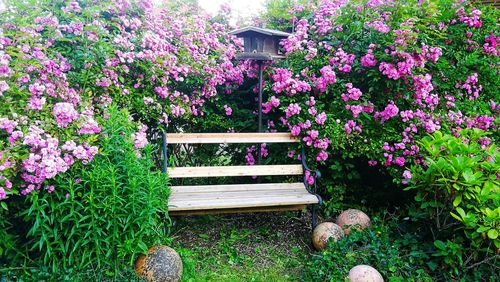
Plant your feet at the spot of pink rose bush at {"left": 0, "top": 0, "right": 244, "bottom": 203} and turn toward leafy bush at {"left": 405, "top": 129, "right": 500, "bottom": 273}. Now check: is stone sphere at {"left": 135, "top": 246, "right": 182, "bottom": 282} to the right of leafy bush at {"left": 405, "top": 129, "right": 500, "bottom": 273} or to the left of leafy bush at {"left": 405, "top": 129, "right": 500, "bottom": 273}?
right

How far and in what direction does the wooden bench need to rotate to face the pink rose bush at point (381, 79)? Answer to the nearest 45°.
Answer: approximately 135° to its left

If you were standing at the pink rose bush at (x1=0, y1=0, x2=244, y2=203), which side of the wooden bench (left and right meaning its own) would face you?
right

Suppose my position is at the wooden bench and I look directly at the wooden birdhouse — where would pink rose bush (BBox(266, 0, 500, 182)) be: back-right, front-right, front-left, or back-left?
front-right

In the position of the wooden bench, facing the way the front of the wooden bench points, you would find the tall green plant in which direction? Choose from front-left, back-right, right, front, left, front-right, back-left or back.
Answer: front-right

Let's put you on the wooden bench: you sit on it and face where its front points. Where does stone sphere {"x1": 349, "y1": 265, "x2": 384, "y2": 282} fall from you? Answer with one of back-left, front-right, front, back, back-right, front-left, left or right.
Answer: front-left

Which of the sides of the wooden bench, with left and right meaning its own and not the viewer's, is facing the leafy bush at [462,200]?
left

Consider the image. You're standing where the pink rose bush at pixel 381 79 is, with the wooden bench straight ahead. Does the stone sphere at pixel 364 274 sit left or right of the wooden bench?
left

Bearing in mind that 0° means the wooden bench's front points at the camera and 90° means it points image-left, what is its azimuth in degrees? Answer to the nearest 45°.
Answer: approximately 0°

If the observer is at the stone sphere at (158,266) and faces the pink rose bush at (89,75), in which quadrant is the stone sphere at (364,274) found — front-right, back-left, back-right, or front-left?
back-right

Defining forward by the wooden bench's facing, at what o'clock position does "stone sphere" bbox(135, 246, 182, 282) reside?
The stone sphere is roughly at 1 o'clock from the wooden bench.

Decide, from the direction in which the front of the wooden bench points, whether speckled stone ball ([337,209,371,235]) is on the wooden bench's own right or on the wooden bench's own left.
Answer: on the wooden bench's own left

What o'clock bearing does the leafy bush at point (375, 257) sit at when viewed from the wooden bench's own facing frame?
The leafy bush is roughly at 10 o'clock from the wooden bench.

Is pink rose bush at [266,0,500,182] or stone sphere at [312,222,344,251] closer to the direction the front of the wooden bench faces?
the stone sphere

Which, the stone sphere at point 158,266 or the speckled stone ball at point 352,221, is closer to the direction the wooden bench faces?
the stone sphere
